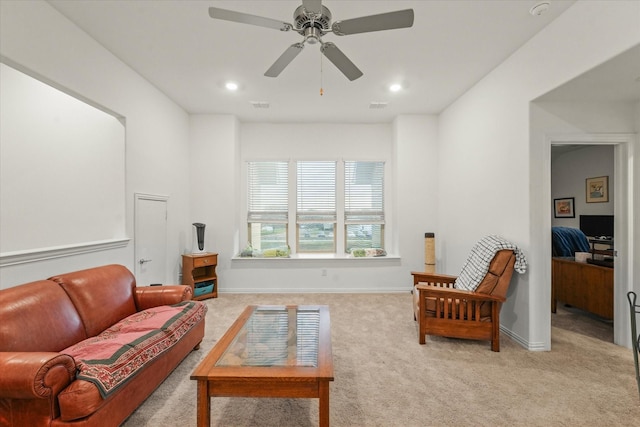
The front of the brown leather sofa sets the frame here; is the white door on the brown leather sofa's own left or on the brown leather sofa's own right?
on the brown leather sofa's own left

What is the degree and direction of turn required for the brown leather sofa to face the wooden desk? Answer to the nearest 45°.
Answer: approximately 45° to its left

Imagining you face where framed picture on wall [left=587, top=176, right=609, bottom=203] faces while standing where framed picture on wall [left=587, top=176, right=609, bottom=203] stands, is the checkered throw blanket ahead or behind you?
ahead

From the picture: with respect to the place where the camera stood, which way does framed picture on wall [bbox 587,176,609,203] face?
facing the viewer and to the left of the viewer

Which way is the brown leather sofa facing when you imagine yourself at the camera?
facing the viewer and to the right of the viewer

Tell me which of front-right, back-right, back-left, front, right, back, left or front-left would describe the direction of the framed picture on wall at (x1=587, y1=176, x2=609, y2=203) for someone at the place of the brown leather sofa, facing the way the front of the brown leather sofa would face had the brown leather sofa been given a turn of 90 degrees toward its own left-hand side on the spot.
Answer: front-right

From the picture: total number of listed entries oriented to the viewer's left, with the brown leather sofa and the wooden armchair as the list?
1

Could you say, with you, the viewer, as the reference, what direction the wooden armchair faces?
facing to the left of the viewer

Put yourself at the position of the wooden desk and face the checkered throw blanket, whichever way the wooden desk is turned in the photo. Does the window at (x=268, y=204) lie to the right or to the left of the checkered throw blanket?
right

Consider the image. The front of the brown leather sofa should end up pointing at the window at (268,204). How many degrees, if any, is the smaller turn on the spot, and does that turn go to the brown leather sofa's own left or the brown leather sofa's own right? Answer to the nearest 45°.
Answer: approximately 90° to the brown leather sofa's own left

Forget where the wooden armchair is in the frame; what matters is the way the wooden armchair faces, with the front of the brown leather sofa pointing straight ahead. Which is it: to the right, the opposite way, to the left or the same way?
the opposite way
